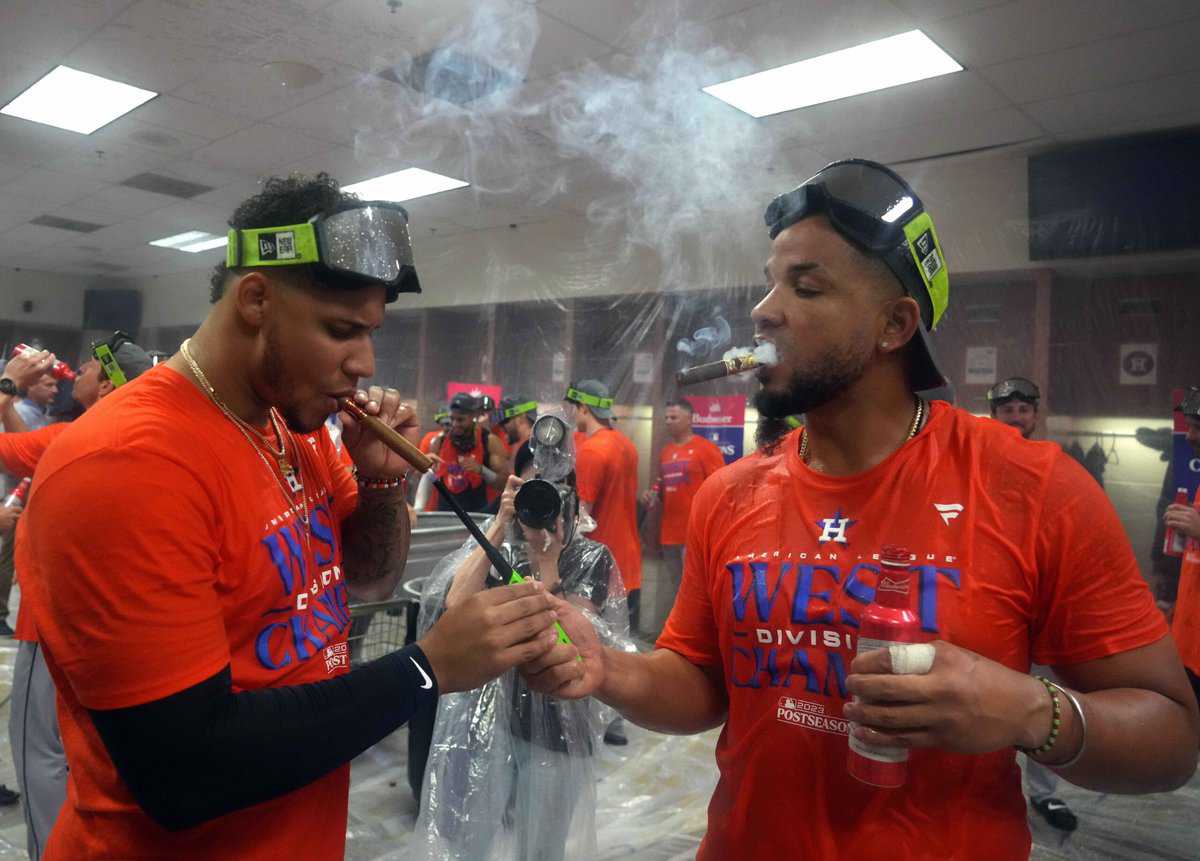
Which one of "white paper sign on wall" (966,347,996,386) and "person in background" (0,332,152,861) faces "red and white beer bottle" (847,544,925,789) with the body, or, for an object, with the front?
the white paper sign on wall

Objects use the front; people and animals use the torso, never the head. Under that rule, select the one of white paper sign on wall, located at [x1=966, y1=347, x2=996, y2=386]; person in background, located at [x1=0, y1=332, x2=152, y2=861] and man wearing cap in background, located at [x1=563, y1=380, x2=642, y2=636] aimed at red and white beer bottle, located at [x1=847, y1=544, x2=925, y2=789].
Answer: the white paper sign on wall

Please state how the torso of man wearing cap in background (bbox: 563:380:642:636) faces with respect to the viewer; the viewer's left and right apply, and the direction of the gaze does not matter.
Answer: facing away from the viewer and to the left of the viewer

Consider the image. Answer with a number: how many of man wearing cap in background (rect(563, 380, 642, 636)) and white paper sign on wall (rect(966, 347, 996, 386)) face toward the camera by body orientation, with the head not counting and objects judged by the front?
1
